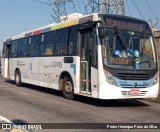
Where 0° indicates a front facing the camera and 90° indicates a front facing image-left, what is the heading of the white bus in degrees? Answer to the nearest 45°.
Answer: approximately 315°
